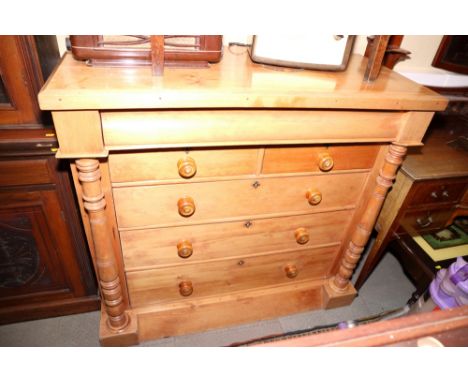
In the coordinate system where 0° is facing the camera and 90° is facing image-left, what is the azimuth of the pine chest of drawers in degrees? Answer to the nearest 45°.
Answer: approximately 0°

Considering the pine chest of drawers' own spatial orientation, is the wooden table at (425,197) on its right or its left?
on its left
